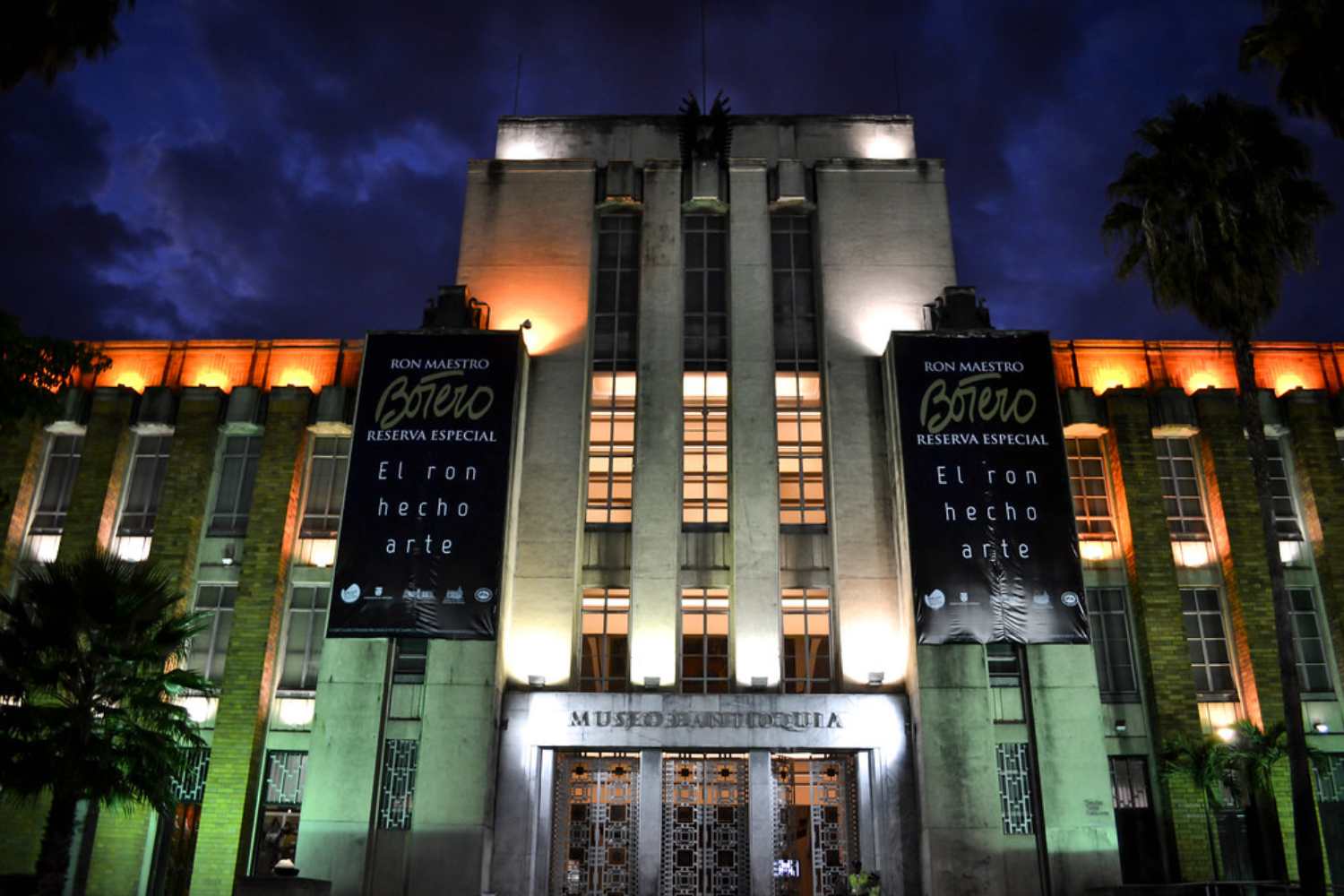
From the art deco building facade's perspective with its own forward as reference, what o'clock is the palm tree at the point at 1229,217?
The palm tree is roughly at 10 o'clock from the art deco building facade.

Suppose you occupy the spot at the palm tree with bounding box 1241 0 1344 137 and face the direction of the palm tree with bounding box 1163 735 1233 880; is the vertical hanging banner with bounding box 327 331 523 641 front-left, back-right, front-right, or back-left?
front-left

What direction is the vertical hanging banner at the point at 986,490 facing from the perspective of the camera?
toward the camera

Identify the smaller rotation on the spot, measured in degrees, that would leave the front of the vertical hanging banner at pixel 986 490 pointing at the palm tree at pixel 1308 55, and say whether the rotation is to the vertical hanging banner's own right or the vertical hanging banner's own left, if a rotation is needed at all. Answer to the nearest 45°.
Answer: approximately 45° to the vertical hanging banner's own left

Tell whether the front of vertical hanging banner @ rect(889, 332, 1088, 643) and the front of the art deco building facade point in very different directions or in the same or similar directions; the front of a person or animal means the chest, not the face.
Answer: same or similar directions

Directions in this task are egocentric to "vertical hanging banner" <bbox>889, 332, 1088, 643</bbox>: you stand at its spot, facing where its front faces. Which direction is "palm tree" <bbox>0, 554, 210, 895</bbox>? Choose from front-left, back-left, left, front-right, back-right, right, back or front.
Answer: front-right

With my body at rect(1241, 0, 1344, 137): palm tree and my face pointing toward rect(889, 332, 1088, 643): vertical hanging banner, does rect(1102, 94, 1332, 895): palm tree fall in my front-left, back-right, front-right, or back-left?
front-right

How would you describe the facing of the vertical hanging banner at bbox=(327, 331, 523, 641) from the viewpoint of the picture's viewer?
facing the viewer

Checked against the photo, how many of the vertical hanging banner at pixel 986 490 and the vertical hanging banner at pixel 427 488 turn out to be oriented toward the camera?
2

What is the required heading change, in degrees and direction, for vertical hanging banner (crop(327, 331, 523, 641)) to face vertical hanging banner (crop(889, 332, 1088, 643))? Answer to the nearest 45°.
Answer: approximately 90° to its left

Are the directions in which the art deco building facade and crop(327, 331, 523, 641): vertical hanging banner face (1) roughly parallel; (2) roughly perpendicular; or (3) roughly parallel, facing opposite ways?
roughly parallel

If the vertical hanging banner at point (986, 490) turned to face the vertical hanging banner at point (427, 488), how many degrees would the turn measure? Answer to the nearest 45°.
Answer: approximately 90° to its right

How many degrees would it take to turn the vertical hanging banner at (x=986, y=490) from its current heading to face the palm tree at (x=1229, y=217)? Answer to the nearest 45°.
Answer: approximately 45° to its left

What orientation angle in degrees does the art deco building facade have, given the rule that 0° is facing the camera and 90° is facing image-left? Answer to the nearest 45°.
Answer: approximately 0°

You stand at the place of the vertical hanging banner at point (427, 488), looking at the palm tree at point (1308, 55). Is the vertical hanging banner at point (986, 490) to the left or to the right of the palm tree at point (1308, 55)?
left
